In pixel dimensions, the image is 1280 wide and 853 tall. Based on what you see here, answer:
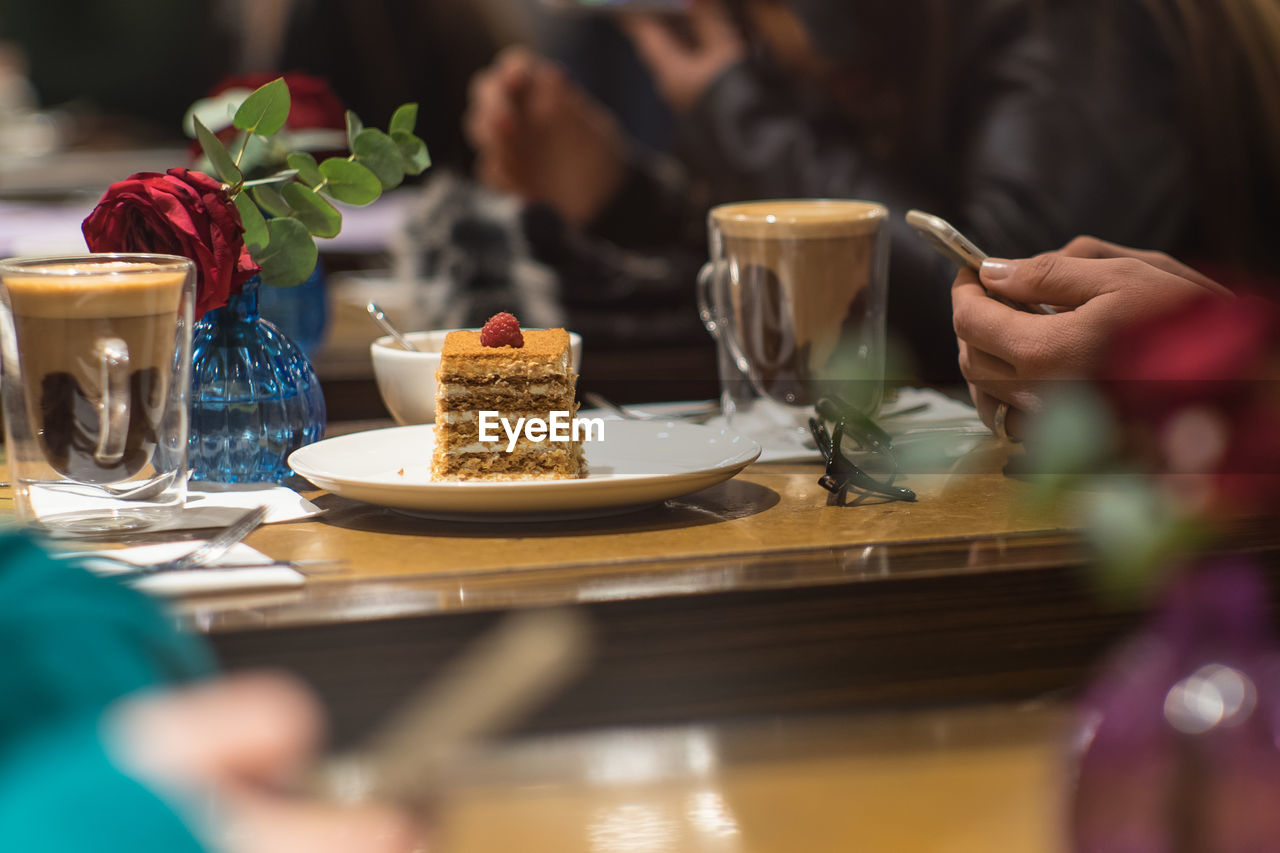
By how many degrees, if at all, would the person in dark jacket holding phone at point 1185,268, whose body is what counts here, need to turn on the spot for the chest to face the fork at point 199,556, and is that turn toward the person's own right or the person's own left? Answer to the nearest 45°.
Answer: approximately 45° to the person's own left

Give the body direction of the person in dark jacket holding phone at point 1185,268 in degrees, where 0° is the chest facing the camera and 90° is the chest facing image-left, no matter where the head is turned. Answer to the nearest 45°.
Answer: approximately 90°

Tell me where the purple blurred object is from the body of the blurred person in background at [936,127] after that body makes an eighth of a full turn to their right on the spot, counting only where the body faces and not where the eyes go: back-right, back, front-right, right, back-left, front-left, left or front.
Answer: back-left

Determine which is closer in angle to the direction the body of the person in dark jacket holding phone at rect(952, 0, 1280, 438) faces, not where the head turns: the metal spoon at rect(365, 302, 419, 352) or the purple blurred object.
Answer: the metal spoon

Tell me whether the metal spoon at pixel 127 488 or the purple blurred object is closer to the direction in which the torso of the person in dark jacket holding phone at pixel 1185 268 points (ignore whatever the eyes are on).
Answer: the metal spoon
